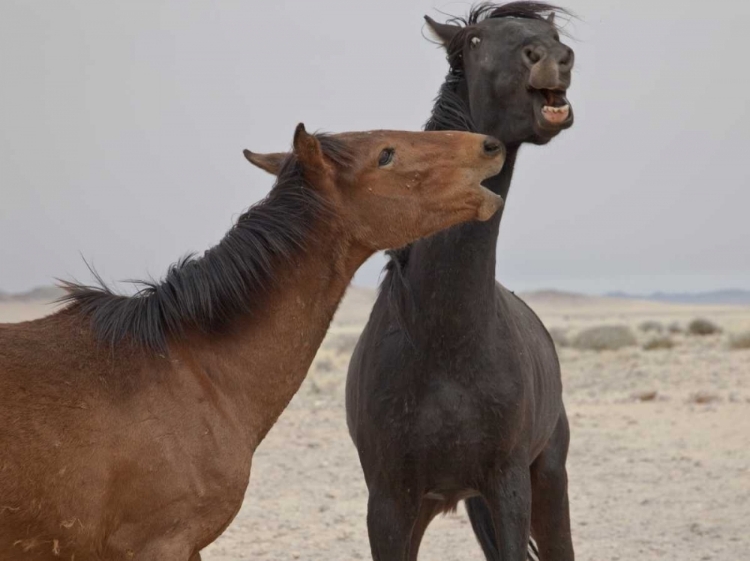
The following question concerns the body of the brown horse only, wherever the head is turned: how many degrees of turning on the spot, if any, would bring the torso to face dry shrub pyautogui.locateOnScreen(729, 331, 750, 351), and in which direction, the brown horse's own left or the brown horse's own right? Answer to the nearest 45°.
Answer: approximately 45° to the brown horse's own left

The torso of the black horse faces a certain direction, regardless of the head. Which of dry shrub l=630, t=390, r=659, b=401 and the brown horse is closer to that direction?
the brown horse

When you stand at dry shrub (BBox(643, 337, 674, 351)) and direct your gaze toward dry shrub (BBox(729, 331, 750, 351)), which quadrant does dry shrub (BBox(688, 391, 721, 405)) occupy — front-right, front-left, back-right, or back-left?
back-right

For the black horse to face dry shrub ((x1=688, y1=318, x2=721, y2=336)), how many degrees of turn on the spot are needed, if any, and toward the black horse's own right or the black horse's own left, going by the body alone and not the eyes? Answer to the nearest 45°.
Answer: approximately 180°

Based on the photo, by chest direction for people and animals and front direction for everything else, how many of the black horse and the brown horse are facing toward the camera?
1

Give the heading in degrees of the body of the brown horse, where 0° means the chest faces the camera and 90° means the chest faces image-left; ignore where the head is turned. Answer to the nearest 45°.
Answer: approximately 270°

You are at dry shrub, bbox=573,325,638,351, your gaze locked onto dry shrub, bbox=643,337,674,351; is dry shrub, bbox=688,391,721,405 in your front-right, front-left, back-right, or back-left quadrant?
front-right

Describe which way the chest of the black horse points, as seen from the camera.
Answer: toward the camera

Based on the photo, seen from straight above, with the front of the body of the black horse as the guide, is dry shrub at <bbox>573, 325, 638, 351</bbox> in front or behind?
behind

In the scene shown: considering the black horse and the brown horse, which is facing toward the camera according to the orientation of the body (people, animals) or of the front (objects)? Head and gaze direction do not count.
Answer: the black horse

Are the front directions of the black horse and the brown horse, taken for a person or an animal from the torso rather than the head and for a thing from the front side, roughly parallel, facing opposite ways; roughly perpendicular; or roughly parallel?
roughly perpendicular

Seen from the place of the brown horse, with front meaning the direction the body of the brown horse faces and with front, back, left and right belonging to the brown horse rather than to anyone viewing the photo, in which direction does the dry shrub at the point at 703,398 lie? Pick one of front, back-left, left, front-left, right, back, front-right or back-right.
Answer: front-left

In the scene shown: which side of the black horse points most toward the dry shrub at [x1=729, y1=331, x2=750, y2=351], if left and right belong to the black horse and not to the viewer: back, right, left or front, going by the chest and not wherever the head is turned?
back
